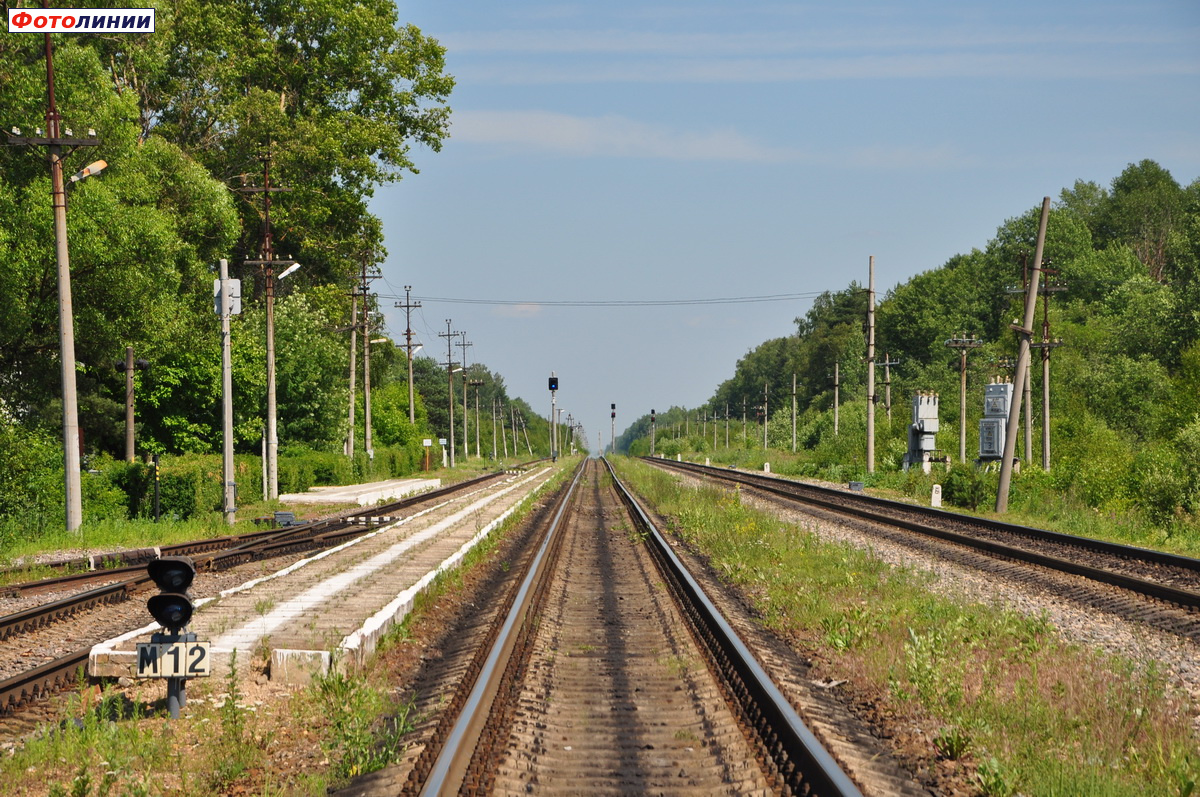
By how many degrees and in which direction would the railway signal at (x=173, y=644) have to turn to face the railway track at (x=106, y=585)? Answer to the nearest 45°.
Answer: approximately 180°

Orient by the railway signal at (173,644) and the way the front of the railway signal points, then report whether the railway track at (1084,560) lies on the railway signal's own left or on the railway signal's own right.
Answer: on the railway signal's own left

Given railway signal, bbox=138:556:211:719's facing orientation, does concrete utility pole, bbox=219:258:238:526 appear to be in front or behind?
behind

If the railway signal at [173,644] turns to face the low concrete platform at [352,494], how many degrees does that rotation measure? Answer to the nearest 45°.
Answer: approximately 180°

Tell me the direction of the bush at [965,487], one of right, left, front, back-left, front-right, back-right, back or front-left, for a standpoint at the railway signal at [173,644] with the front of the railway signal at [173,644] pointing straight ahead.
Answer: back-left

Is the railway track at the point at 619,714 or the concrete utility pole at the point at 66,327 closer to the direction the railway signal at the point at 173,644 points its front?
the railway track

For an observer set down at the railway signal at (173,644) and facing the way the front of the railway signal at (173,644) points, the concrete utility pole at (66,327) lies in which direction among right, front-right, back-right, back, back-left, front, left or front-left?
back

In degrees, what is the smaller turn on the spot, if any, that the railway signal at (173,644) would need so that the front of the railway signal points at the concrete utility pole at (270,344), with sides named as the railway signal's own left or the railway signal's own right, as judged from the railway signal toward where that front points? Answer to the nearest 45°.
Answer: approximately 180°

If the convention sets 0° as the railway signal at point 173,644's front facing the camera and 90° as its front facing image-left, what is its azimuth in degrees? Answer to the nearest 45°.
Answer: approximately 0°
